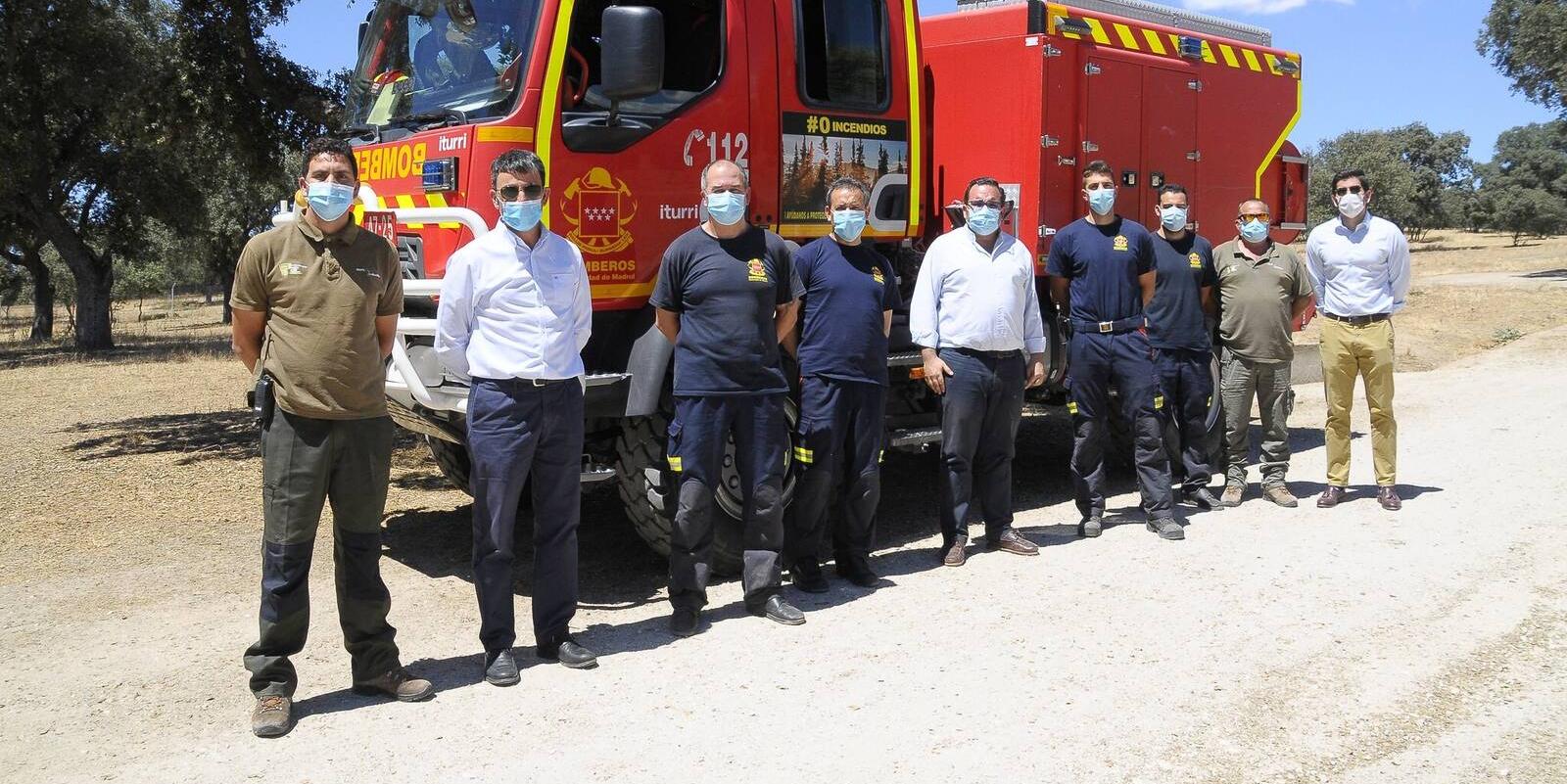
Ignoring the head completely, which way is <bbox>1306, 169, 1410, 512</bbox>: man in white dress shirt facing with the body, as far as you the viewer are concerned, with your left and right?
facing the viewer

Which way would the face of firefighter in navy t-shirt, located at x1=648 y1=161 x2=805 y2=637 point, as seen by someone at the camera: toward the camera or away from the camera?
toward the camera

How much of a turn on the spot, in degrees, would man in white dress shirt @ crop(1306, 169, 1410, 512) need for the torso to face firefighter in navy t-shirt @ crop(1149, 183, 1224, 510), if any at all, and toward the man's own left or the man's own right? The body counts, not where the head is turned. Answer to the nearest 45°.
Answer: approximately 45° to the man's own right

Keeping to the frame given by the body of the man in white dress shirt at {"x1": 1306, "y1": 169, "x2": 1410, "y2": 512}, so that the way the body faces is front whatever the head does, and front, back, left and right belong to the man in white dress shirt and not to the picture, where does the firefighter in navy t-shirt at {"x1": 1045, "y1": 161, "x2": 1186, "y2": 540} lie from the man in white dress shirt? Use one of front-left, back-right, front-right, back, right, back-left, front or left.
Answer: front-right

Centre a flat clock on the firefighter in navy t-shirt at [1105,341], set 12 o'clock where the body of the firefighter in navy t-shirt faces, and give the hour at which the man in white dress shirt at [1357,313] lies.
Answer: The man in white dress shirt is roughly at 8 o'clock from the firefighter in navy t-shirt.

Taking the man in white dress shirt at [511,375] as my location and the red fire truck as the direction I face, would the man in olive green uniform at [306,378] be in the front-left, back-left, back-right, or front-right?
back-left

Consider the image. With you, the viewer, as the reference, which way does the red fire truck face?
facing the viewer and to the left of the viewer

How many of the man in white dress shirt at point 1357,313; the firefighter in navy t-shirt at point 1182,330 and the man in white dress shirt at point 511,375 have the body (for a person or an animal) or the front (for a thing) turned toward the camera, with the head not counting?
3

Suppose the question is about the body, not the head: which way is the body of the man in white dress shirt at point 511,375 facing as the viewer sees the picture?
toward the camera

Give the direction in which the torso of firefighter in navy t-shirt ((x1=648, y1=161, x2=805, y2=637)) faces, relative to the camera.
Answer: toward the camera
